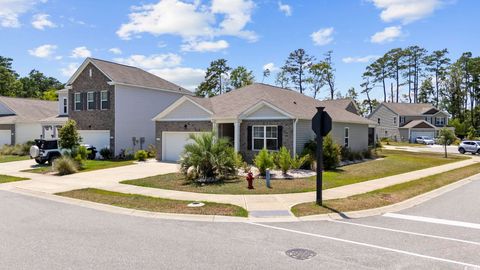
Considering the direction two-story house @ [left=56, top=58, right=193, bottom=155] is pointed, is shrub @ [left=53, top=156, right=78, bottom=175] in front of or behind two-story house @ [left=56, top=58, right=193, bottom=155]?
in front

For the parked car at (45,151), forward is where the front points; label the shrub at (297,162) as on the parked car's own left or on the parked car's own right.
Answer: on the parked car's own right

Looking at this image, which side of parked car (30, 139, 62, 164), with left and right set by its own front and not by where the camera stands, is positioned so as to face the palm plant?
right

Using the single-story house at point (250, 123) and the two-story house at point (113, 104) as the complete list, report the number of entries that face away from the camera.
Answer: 0

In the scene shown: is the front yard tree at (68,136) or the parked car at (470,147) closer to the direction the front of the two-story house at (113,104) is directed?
the front yard tree

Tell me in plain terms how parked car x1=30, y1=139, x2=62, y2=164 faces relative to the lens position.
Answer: facing away from the viewer and to the right of the viewer

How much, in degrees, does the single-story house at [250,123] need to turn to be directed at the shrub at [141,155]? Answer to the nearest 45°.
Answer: approximately 45° to its right

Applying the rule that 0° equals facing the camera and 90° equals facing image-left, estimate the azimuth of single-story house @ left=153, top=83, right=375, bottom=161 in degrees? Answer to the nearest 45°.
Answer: approximately 45°

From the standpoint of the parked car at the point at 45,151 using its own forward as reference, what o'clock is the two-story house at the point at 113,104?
The two-story house is roughly at 12 o'clock from the parked car.

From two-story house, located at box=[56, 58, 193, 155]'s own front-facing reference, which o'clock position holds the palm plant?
The palm plant is roughly at 10 o'clock from the two-story house.

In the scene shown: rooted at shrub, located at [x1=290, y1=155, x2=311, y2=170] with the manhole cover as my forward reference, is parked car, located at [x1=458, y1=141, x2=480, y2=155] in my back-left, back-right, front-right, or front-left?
back-left
